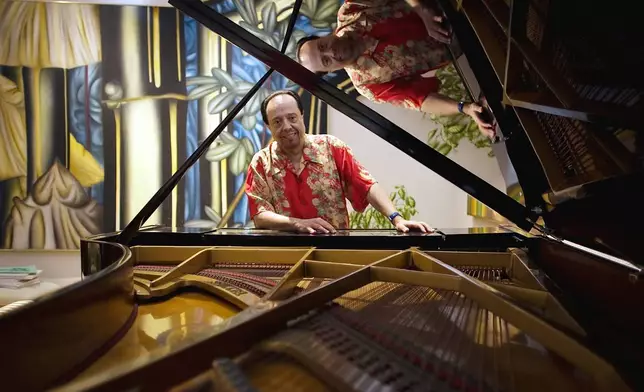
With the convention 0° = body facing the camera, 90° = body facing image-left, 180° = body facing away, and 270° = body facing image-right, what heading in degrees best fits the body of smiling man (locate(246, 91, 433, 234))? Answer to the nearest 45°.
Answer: approximately 0°

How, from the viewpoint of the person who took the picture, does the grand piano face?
facing away from the viewer
